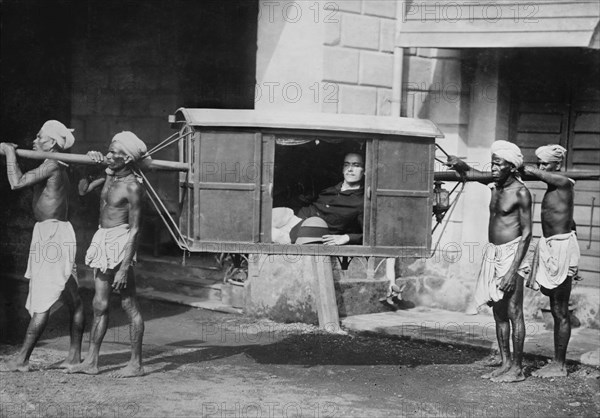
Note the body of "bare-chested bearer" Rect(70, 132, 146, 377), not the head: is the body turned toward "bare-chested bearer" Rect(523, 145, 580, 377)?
no

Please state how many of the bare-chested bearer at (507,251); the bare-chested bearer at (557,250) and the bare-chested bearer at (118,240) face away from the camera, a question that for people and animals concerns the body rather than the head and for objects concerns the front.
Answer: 0

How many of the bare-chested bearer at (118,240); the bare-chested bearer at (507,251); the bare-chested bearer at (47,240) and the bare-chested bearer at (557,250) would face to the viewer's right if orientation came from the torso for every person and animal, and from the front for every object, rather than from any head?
0

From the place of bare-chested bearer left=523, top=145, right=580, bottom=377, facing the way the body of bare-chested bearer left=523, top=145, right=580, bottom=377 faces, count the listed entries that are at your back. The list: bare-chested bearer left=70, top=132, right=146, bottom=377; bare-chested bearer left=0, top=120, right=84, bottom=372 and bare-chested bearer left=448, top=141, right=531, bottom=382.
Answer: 0

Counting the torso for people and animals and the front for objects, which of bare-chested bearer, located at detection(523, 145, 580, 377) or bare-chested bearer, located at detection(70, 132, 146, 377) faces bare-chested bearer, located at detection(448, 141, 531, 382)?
bare-chested bearer, located at detection(523, 145, 580, 377)

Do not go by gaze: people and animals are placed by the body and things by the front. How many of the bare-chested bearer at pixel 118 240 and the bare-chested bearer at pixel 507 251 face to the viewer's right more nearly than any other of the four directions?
0

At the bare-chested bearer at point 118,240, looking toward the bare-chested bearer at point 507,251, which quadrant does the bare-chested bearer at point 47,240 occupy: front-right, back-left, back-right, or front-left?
back-left

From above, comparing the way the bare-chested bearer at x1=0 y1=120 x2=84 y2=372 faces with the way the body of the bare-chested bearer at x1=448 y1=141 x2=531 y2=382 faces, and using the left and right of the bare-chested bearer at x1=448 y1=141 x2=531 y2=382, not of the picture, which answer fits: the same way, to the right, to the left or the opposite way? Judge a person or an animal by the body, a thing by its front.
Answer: the same way

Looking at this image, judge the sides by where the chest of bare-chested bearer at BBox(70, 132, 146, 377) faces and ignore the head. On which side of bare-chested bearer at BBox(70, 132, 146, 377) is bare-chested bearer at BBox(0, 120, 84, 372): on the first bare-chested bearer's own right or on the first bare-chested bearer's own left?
on the first bare-chested bearer's own right

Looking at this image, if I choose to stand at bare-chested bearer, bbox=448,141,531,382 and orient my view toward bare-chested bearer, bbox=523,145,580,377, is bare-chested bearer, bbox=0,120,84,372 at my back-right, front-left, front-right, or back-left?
back-left

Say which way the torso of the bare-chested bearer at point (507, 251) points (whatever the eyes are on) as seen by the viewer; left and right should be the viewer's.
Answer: facing the viewer and to the left of the viewer

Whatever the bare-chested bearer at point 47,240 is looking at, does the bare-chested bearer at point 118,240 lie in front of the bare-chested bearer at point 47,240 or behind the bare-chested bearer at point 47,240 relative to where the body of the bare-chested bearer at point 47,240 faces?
behind
